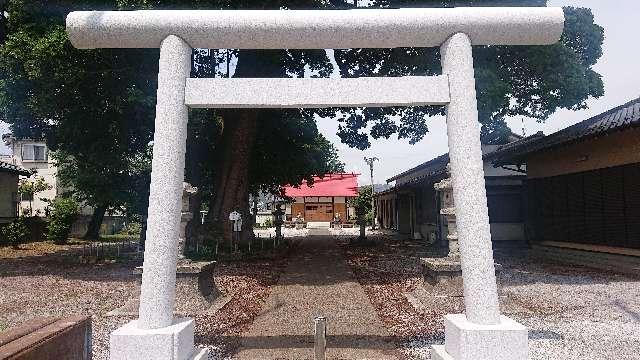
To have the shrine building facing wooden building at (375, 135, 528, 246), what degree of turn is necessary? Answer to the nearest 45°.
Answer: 0° — it already faces it

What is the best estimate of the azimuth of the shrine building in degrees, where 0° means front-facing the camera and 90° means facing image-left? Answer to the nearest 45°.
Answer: approximately 0°

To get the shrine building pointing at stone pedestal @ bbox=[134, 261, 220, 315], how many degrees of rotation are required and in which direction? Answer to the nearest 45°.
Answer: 0° — it already faces it

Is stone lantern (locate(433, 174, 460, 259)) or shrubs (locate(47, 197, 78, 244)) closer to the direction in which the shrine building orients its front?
the stone lantern

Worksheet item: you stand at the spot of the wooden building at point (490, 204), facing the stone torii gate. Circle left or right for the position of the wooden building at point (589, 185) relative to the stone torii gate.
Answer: left

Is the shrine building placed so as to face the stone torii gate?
yes
